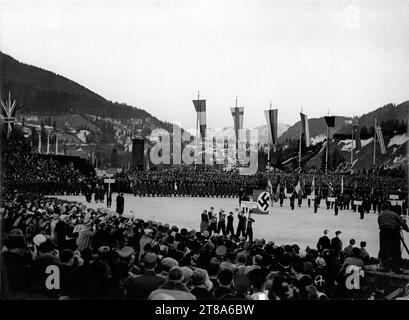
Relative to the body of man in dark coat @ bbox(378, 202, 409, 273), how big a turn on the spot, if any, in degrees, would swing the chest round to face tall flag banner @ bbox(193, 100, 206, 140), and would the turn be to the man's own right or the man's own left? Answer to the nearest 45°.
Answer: approximately 90° to the man's own left

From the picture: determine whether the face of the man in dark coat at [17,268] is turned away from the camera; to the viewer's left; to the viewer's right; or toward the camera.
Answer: away from the camera

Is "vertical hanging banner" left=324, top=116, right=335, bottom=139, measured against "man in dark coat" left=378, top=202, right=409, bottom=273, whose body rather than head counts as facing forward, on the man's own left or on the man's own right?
on the man's own left

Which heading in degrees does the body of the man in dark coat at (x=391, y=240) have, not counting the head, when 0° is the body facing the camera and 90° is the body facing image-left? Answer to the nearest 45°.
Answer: approximately 225°

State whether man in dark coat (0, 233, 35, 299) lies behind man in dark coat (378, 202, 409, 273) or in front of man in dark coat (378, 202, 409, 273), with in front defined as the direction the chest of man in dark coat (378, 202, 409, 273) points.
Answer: behind

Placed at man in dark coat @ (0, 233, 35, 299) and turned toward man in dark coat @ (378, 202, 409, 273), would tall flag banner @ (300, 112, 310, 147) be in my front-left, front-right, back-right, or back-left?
front-left

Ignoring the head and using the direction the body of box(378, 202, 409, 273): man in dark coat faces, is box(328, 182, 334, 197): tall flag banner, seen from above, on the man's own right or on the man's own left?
on the man's own left
